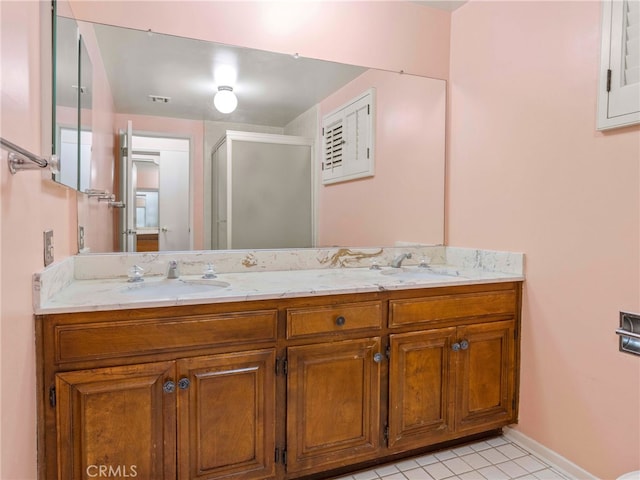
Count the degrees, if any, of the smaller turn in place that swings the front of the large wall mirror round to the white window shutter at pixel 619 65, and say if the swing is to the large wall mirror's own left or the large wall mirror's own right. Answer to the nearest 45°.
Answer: approximately 45° to the large wall mirror's own left

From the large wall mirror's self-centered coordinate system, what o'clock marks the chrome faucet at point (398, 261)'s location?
The chrome faucet is roughly at 9 o'clock from the large wall mirror.

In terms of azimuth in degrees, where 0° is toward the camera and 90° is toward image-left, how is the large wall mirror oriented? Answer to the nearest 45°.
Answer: approximately 0°
